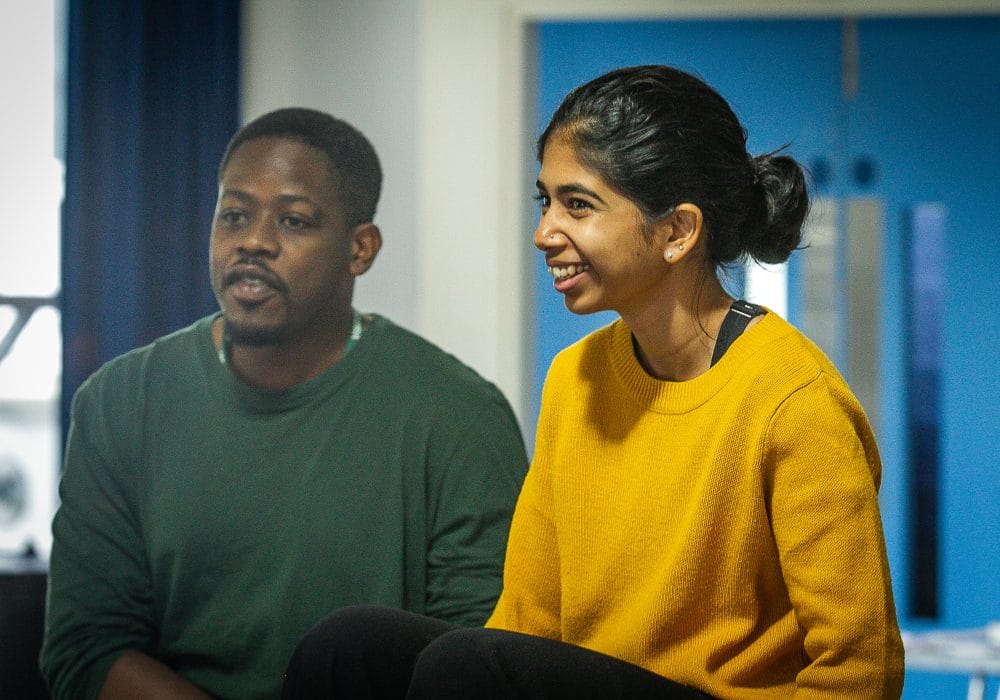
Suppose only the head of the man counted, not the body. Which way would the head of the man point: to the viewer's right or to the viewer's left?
to the viewer's left

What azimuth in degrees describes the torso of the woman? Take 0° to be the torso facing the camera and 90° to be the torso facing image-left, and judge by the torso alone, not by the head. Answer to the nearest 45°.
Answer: approximately 45°

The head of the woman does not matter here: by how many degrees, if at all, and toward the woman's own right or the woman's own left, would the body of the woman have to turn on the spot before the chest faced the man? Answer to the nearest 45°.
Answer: approximately 90° to the woman's own right

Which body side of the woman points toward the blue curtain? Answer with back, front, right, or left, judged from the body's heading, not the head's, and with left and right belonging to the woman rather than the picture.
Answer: right
